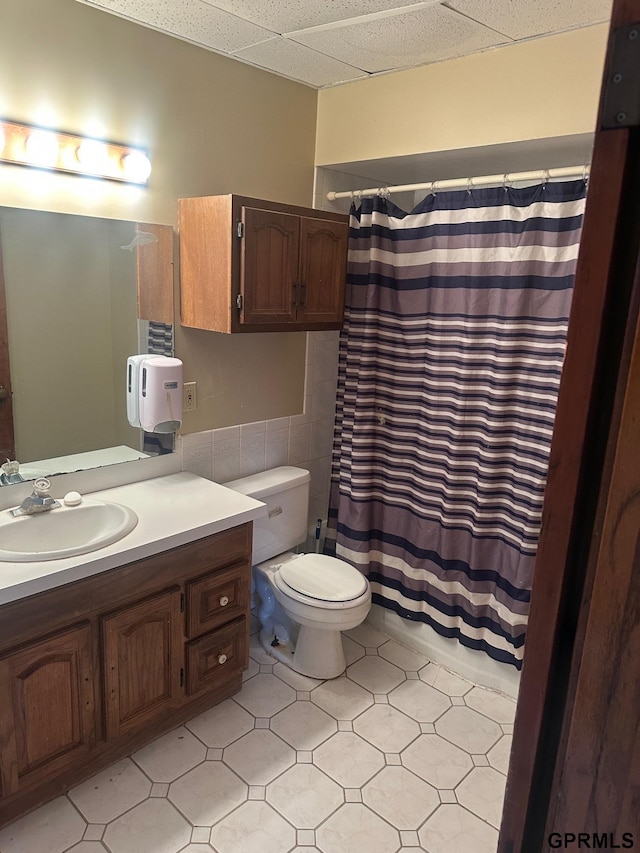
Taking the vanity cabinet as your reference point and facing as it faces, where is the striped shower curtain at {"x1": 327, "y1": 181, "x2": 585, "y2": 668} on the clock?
The striped shower curtain is roughly at 10 o'clock from the vanity cabinet.

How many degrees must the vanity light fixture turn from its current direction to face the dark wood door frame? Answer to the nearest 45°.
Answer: approximately 45° to its right

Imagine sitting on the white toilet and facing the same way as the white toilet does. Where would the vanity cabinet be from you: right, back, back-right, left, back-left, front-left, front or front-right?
right

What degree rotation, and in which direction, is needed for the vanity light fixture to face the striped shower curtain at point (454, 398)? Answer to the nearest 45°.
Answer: approximately 45° to its left

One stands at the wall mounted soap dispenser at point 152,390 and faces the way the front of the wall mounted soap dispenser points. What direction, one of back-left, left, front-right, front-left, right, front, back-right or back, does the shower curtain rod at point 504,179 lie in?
front-left

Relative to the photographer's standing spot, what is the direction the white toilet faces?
facing the viewer and to the right of the viewer
